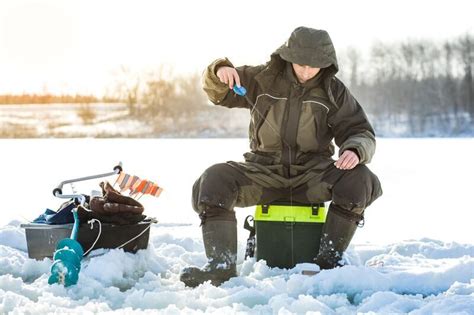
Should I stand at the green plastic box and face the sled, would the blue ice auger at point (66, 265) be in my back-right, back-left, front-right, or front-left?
front-left

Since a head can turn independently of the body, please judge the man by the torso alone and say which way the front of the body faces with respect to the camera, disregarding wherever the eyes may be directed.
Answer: toward the camera

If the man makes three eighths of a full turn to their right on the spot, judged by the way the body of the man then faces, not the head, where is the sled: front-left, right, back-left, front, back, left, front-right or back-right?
front-left

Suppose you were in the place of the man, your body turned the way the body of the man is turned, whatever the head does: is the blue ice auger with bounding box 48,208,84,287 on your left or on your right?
on your right
